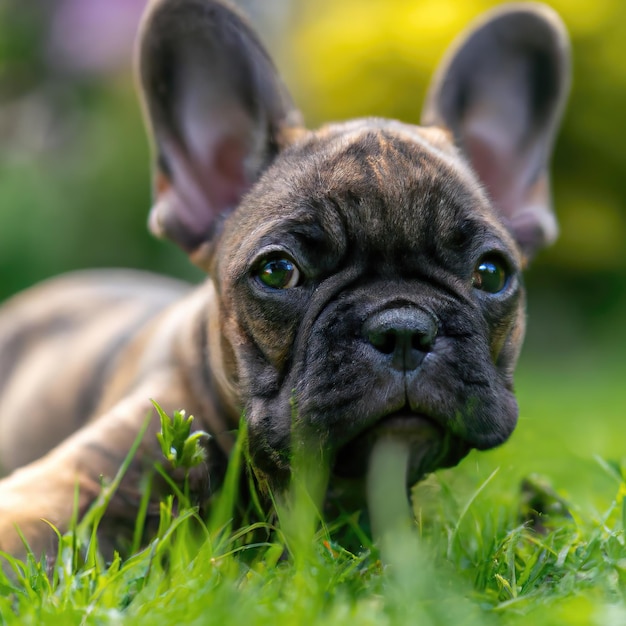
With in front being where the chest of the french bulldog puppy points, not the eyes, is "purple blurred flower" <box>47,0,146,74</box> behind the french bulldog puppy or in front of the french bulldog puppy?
behind

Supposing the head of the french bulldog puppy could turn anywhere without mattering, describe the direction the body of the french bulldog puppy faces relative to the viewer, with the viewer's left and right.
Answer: facing the viewer and to the right of the viewer
